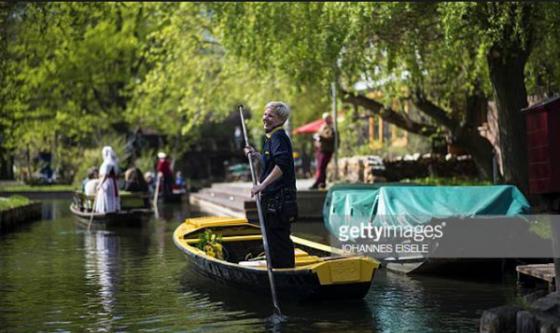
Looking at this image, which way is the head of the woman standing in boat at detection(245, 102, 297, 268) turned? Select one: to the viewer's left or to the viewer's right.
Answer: to the viewer's left

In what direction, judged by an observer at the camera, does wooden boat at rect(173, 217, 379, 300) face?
facing away from the viewer and to the left of the viewer

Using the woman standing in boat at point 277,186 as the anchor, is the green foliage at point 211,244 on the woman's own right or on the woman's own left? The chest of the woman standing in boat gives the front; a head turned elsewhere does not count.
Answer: on the woman's own right

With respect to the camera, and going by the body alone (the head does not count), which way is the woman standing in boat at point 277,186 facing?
to the viewer's left
